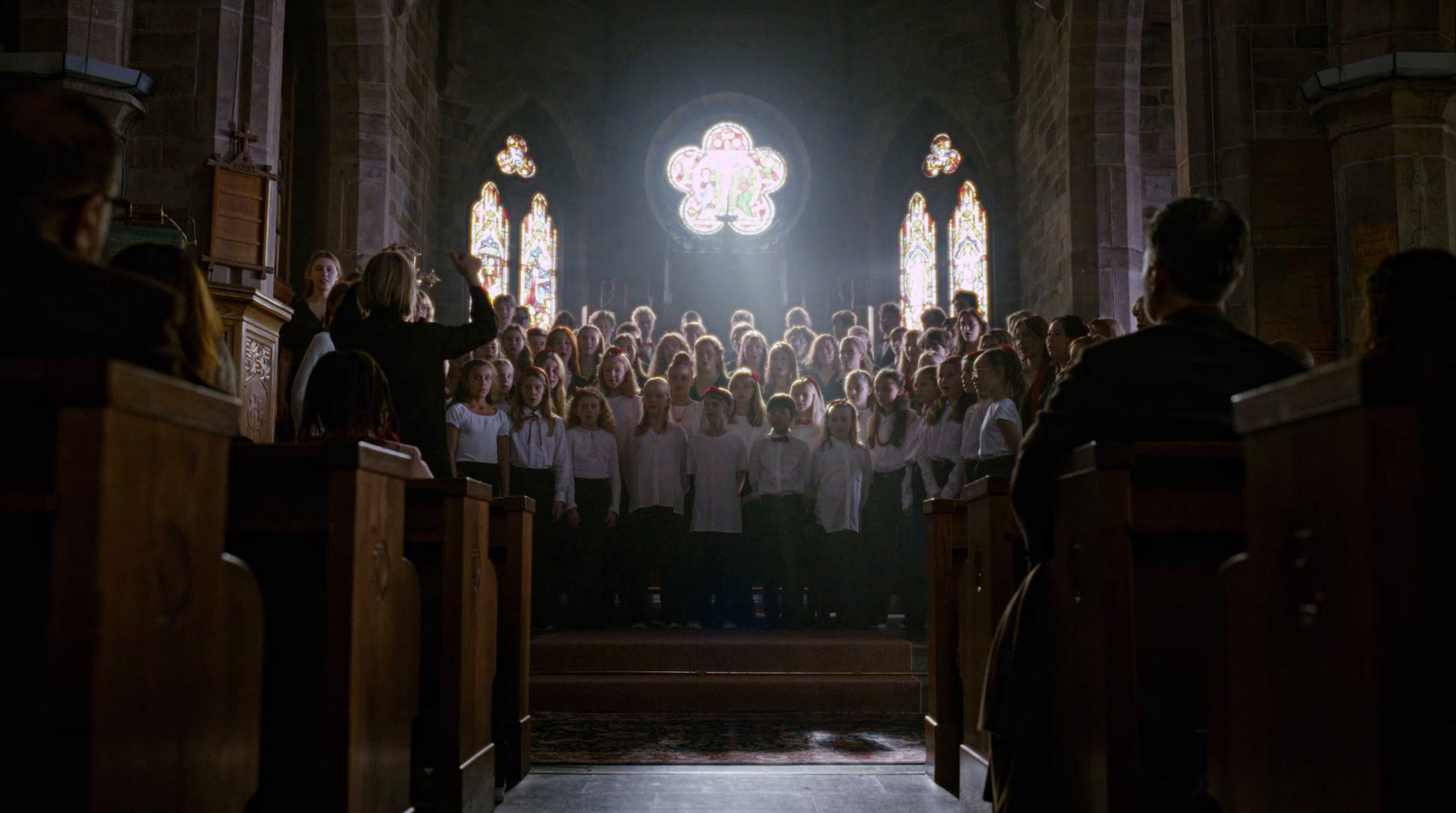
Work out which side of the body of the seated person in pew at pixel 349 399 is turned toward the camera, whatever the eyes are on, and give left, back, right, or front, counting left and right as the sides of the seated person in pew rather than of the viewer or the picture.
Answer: back

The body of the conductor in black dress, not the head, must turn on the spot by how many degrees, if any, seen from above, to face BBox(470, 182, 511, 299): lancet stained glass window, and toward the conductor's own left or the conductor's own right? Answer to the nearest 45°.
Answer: approximately 45° to the conductor's own left

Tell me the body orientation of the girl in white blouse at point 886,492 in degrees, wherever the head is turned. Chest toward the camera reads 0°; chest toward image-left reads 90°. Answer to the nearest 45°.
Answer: approximately 45°

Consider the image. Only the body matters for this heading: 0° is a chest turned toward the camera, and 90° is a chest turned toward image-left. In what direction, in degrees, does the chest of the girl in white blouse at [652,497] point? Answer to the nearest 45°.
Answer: approximately 0°

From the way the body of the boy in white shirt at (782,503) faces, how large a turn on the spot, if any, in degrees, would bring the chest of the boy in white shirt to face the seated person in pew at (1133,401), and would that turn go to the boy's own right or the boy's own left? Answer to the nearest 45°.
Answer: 0° — they already face them

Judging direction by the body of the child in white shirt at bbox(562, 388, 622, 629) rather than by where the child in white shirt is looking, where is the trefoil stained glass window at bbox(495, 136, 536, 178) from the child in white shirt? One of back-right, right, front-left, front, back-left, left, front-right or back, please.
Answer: back

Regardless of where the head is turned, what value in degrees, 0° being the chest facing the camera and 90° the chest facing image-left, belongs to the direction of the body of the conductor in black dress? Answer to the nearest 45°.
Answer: approximately 225°
